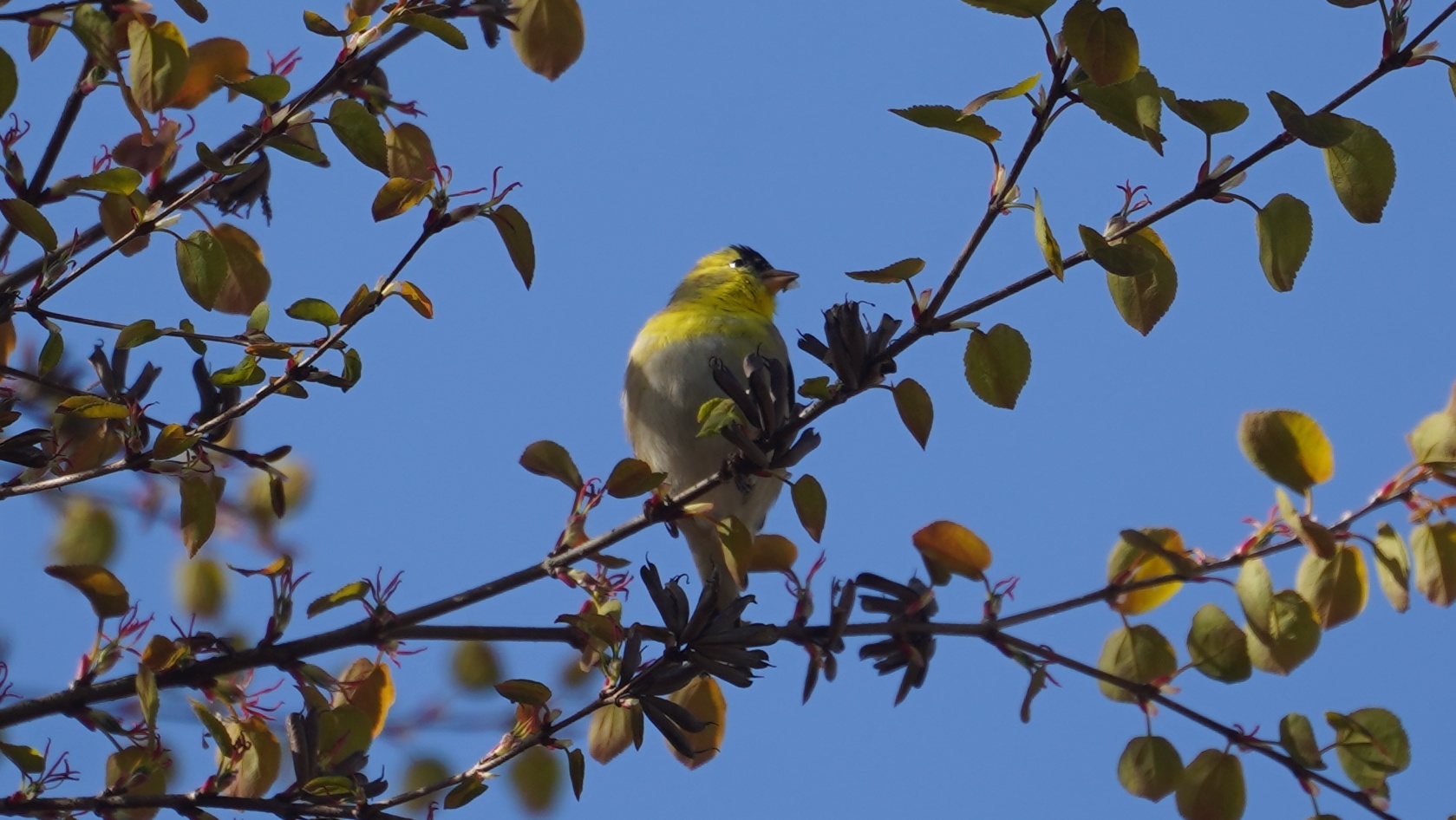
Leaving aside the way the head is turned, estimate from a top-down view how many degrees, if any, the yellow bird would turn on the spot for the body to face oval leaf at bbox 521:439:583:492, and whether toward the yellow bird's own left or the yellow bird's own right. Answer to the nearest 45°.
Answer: approximately 45° to the yellow bird's own right

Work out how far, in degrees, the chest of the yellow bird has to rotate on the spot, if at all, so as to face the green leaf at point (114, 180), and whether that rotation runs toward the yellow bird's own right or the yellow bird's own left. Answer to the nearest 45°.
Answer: approximately 45° to the yellow bird's own right

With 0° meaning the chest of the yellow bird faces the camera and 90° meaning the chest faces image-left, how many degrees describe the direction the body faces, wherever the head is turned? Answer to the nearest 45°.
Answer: approximately 315°

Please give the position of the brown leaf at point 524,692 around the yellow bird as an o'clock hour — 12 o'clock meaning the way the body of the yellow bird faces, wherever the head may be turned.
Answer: The brown leaf is roughly at 2 o'clock from the yellow bird.

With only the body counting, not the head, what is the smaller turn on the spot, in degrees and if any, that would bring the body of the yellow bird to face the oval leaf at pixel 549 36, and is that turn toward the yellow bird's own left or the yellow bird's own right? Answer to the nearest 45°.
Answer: approximately 45° to the yellow bird's own right
